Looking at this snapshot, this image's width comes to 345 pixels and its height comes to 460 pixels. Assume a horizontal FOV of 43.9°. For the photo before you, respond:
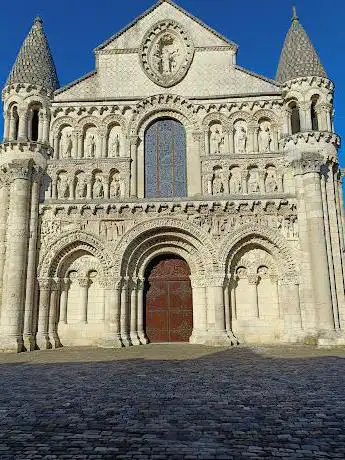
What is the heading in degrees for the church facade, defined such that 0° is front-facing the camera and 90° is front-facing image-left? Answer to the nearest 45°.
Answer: approximately 0°
